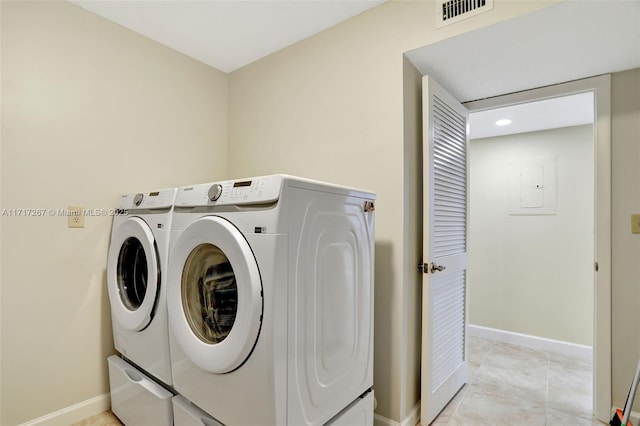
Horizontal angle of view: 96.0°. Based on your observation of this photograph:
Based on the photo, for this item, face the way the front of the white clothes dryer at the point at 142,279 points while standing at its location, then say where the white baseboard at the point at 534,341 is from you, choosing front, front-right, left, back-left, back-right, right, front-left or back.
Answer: back-left

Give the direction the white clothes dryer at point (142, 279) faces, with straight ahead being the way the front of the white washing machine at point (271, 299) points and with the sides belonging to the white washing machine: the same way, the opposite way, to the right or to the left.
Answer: the same way

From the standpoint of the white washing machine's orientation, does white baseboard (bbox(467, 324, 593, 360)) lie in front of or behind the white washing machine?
behind

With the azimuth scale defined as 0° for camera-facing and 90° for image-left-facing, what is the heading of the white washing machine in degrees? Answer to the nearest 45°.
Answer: approximately 45°

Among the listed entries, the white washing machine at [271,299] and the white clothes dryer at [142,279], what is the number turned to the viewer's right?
0

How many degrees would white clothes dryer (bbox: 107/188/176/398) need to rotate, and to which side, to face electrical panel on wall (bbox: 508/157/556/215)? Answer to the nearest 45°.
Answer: approximately 135° to its left

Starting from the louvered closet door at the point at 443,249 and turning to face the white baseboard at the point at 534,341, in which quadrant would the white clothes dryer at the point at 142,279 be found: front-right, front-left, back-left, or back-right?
back-left

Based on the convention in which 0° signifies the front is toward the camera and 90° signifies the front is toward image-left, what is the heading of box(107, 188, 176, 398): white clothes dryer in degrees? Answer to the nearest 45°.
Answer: approximately 45°
